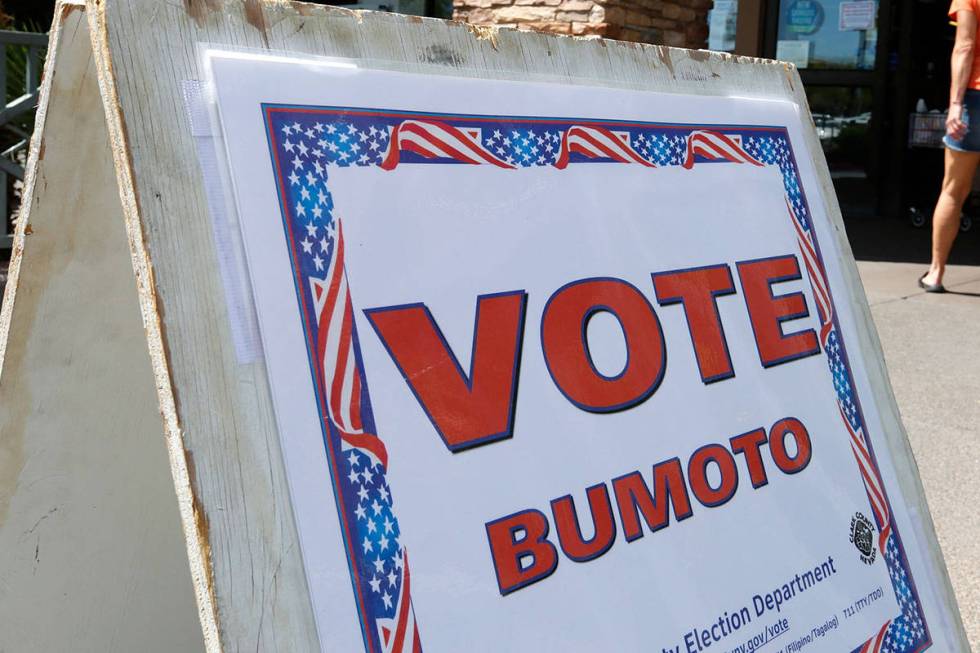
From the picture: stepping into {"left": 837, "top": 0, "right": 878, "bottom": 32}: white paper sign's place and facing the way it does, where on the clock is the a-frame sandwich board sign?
The a-frame sandwich board sign is roughly at 12 o'clock from the white paper sign.

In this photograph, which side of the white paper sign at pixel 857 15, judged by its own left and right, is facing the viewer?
front
